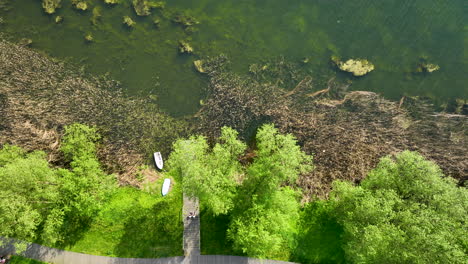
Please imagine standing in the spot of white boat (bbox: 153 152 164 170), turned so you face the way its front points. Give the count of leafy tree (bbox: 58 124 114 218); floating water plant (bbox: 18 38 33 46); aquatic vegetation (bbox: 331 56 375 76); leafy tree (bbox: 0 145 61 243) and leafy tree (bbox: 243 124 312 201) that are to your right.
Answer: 3

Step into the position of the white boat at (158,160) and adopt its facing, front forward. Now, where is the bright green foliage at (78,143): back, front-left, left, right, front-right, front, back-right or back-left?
right

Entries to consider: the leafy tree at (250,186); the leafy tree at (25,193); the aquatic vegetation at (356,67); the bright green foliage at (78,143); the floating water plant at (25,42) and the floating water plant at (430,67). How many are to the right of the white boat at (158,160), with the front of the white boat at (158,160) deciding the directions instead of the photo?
3

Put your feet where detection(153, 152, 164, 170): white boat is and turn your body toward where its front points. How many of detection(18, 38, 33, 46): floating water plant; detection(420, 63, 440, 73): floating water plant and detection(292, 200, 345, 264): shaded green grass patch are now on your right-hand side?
1

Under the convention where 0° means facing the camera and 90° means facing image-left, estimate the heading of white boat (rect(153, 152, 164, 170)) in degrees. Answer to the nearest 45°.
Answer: approximately 0°

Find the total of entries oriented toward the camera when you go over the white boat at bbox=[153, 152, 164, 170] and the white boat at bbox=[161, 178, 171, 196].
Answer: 2

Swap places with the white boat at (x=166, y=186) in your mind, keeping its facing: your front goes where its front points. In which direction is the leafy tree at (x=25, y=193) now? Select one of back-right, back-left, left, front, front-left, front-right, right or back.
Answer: right

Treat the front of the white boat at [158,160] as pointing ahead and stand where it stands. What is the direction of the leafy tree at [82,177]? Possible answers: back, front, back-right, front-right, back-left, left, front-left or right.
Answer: right

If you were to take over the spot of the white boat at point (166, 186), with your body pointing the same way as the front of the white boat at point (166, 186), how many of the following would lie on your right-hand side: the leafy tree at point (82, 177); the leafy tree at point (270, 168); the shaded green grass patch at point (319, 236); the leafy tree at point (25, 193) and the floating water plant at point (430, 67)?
2

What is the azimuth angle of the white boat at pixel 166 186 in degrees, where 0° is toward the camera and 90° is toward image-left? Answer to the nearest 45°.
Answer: approximately 0°

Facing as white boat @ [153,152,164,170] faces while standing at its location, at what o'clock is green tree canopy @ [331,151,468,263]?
The green tree canopy is roughly at 10 o'clock from the white boat.
